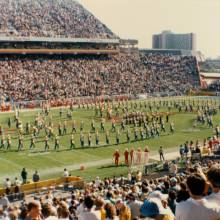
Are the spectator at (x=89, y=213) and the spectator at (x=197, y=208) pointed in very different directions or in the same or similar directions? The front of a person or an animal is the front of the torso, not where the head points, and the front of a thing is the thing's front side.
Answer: same or similar directions

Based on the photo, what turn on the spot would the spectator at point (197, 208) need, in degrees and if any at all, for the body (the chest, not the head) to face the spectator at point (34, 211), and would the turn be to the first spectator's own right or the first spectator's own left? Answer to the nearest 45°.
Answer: approximately 90° to the first spectator's own left

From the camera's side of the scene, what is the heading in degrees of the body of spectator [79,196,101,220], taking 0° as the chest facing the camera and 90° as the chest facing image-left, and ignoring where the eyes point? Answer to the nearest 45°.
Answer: approximately 180°

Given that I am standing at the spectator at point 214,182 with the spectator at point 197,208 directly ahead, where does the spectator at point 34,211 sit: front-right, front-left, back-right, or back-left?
front-right

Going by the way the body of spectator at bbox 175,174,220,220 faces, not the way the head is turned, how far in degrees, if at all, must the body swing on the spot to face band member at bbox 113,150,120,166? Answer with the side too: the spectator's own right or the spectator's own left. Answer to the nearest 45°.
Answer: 0° — they already face them

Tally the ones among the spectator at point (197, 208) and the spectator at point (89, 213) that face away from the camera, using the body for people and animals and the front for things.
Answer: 2

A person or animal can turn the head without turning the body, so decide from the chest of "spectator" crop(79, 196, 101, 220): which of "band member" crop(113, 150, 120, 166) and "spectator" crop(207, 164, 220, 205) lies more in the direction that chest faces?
the band member

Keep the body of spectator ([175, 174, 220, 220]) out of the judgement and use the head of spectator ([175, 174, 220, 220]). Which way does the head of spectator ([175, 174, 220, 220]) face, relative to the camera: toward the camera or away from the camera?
away from the camera

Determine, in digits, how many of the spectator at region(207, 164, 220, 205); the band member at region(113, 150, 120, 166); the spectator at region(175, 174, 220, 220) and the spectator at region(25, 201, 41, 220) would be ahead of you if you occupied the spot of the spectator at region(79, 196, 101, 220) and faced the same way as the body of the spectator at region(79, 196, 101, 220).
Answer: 1

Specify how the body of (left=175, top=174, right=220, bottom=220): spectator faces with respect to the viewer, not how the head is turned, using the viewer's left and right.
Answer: facing away from the viewer

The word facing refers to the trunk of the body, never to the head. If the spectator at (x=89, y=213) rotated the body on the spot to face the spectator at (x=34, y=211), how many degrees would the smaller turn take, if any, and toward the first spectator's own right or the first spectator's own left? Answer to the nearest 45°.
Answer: approximately 135° to the first spectator's own left

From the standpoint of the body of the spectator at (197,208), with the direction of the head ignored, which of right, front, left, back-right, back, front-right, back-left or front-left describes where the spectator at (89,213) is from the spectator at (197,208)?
front-left
